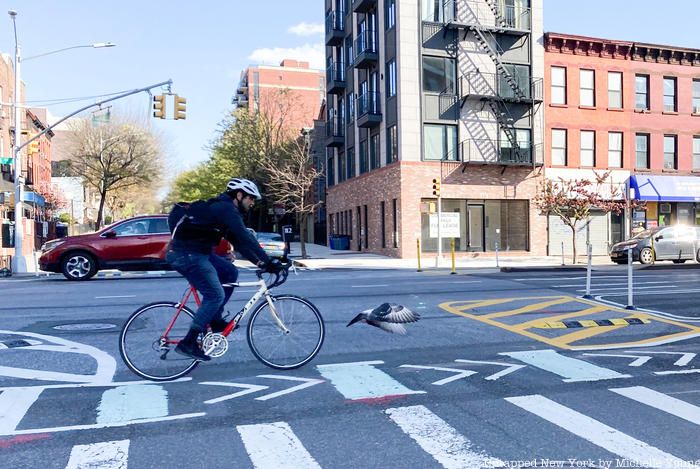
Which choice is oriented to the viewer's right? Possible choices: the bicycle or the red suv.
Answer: the bicycle

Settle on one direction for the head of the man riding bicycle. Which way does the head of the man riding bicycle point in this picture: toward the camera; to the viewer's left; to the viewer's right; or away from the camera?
to the viewer's right

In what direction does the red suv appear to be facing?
to the viewer's left

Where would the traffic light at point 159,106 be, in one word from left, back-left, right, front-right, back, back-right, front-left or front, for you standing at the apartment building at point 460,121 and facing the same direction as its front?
front-right

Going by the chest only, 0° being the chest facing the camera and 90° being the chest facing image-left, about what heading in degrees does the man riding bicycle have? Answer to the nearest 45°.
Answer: approximately 270°

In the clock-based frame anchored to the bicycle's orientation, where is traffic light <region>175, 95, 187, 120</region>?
The traffic light is roughly at 9 o'clock from the bicycle.

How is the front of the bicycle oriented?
to the viewer's right

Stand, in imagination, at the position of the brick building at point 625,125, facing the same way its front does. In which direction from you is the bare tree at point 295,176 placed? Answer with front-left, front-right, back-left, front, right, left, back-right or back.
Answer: right

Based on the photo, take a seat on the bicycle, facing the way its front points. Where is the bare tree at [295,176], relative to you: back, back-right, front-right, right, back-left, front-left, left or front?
left

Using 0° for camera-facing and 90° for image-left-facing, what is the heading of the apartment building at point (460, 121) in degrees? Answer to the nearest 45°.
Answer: approximately 0°

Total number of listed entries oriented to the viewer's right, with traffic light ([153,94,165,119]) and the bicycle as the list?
1

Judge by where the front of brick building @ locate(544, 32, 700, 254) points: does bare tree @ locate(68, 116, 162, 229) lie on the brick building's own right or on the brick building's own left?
on the brick building's own right

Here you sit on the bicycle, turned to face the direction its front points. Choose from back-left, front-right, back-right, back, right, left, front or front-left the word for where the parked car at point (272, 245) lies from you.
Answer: left
